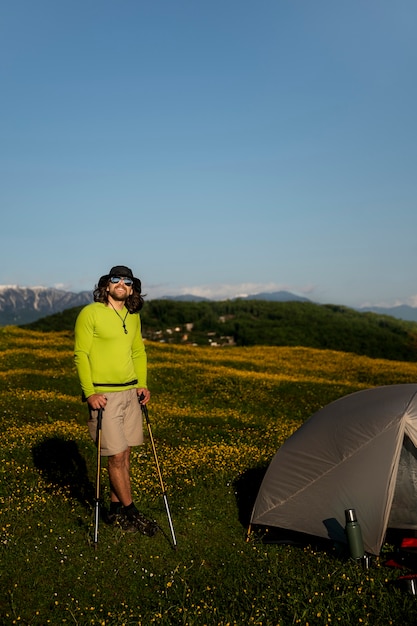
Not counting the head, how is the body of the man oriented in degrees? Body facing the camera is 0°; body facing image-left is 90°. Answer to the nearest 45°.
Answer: approximately 315°

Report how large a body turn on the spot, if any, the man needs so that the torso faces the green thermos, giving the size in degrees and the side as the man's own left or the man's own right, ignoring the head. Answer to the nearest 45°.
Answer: approximately 45° to the man's own left

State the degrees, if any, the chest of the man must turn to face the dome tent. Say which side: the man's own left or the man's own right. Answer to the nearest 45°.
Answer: approximately 45° to the man's own left
